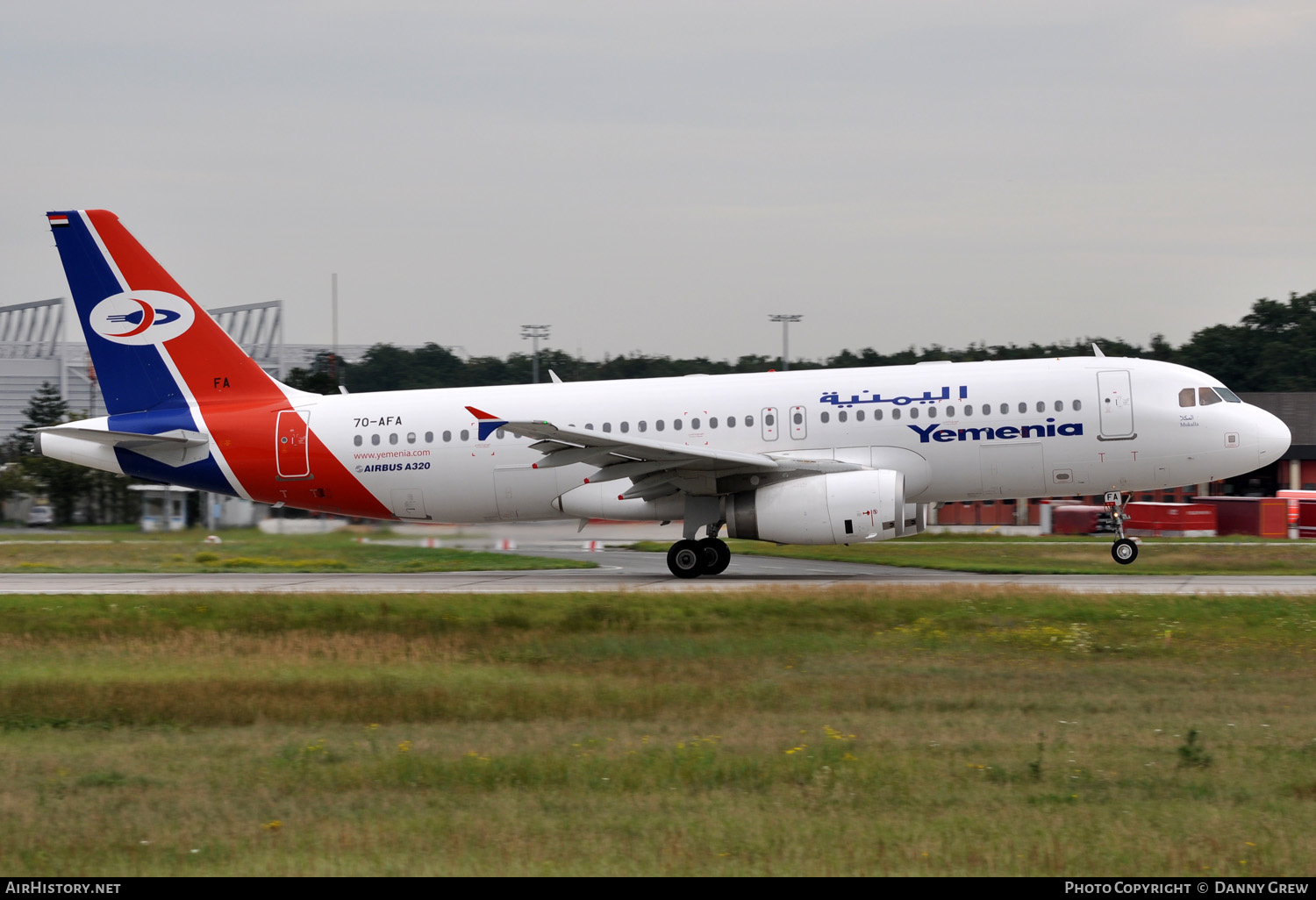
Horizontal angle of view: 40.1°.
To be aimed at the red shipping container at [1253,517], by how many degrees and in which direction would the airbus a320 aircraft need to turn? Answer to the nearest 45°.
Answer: approximately 45° to its left

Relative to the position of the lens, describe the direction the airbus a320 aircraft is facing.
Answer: facing to the right of the viewer

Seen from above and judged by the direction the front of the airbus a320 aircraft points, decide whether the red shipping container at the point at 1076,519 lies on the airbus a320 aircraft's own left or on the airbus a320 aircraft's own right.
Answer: on the airbus a320 aircraft's own left

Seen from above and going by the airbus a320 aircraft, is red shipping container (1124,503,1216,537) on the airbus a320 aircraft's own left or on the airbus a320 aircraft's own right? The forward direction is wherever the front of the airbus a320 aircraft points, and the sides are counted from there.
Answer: on the airbus a320 aircraft's own left
